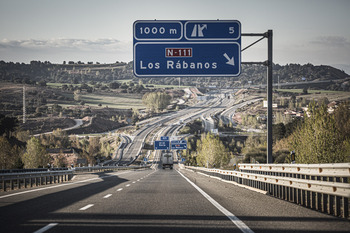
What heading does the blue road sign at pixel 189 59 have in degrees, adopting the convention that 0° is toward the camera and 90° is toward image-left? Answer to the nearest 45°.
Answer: approximately 0°

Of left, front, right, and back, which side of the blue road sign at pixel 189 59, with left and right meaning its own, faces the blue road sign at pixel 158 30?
right

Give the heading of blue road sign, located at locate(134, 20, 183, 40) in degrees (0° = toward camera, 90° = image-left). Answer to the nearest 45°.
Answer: approximately 0°

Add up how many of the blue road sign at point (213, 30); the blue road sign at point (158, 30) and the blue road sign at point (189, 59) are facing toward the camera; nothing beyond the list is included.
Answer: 3

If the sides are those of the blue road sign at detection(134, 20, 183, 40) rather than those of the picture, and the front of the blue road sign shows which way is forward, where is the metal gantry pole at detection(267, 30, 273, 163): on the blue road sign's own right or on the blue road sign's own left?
on the blue road sign's own left

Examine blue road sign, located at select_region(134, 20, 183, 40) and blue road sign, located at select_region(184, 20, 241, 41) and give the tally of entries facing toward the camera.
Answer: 2

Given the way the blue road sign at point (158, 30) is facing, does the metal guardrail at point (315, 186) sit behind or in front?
in front

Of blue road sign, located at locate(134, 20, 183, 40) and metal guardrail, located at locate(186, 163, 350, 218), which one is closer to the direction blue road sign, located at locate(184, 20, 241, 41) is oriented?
the metal guardrail

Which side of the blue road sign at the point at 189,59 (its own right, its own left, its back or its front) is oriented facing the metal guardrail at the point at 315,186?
front

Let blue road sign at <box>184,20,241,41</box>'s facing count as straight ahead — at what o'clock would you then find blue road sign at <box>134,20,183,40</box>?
blue road sign at <box>134,20,183,40</box> is roughly at 3 o'clock from blue road sign at <box>184,20,241,41</box>.
